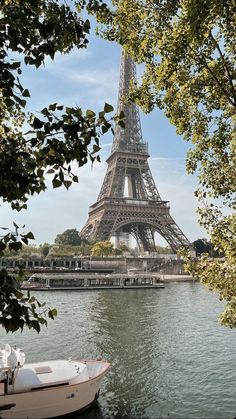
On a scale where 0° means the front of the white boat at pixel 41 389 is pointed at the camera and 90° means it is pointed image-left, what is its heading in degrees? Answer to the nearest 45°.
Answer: approximately 270°
